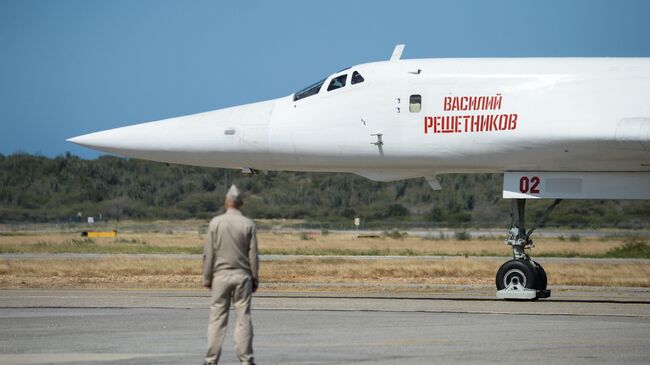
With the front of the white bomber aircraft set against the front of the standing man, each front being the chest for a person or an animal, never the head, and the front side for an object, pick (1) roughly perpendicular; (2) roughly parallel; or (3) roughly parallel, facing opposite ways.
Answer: roughly perpendicular

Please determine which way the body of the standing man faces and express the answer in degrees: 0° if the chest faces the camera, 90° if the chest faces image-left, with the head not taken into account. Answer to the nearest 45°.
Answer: approximately 180°

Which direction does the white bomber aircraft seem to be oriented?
to the viewer's left

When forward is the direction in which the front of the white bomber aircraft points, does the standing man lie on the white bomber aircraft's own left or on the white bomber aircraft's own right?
on the white bomber aircraft's own left

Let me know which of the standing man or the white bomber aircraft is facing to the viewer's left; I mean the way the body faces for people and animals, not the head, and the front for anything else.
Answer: the white bomber aircraft

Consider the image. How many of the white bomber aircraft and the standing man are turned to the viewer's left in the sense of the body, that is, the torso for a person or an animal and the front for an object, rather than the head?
1
